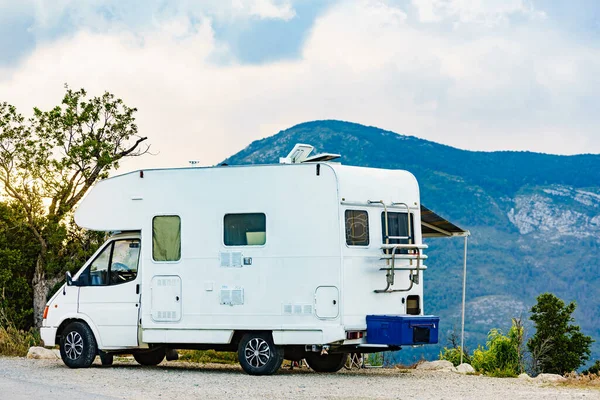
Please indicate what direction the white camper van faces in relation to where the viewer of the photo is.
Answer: facing away from the viewer and to the left of the viewer

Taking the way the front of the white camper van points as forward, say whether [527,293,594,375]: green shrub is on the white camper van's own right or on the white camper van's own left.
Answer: on the white camper van's own right

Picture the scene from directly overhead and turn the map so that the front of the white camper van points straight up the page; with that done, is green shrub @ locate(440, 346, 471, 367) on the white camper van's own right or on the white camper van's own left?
on the white camper van's own right

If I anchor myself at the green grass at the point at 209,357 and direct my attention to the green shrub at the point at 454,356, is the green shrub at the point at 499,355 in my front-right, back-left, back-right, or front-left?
front-right

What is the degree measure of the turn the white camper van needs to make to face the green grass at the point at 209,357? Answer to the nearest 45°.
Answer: approximately 45° to its right

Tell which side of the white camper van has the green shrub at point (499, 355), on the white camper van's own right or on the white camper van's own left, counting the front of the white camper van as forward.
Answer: on the white camper van's own right

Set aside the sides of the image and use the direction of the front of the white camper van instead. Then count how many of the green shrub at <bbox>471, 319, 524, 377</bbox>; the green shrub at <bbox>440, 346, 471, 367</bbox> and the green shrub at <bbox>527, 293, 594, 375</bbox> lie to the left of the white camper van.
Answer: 0
